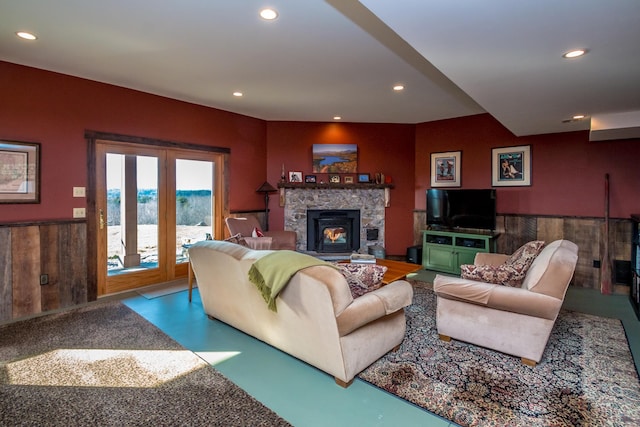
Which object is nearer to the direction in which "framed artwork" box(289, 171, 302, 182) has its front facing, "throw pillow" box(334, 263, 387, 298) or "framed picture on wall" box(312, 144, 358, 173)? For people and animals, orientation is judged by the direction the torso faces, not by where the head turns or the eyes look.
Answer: the throw pillow

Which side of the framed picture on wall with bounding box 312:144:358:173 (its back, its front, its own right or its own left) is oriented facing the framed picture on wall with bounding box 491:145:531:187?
left

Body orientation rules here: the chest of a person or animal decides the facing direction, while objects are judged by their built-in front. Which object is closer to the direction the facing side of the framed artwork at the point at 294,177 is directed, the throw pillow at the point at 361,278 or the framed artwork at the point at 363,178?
the throw pillow

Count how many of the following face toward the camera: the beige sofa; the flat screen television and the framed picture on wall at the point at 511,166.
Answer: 2

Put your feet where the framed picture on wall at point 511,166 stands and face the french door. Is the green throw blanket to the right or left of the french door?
left

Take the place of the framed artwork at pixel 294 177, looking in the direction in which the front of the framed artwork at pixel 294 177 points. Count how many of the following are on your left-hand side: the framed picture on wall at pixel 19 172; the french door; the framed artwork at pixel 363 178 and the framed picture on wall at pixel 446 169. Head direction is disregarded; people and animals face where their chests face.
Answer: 2

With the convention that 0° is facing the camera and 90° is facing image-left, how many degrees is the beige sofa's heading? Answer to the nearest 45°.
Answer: approximately 225°

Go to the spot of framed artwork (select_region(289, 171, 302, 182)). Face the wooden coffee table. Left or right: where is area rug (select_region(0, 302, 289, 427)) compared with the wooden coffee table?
right

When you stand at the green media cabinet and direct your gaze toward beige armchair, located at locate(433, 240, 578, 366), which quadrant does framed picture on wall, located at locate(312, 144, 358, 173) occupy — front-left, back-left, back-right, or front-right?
back-right

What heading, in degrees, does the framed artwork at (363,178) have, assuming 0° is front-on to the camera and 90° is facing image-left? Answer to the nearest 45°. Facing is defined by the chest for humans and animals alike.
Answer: approximately 0°

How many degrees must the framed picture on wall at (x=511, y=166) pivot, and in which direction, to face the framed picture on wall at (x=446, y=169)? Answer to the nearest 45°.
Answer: approximately 90° to its right

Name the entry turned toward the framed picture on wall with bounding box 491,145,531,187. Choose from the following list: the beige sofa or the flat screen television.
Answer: the beige sofa

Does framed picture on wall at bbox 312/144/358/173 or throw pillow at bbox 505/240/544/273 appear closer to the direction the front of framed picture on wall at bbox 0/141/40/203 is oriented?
the throw pillow
